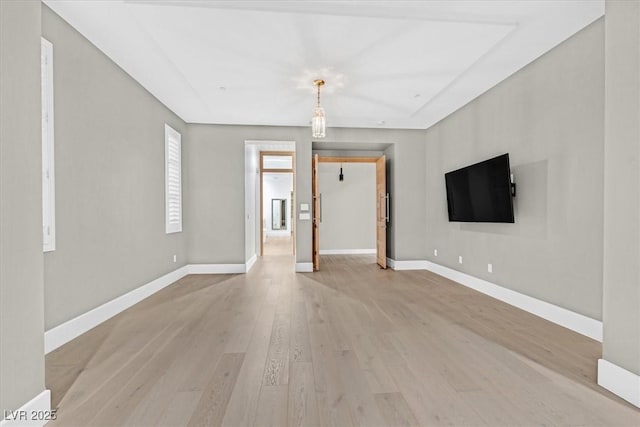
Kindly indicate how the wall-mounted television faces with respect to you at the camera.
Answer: facing the viewer and to the left of the viewer

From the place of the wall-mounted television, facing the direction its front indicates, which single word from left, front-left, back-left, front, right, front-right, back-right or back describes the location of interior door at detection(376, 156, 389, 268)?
right

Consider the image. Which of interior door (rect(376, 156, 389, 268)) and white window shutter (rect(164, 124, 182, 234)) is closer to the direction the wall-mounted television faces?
the white window shutter

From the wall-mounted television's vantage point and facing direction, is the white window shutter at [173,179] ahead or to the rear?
ahead
